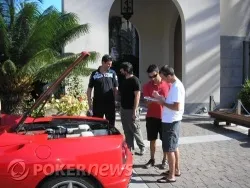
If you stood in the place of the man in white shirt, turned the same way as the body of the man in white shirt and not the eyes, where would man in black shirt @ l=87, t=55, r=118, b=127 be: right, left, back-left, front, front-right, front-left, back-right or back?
front-right

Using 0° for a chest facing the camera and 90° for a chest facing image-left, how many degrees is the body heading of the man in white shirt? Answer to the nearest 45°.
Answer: approximately 90°

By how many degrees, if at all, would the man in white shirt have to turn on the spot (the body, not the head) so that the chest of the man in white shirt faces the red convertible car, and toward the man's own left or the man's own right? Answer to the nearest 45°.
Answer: approximately 45° to the man's own left
